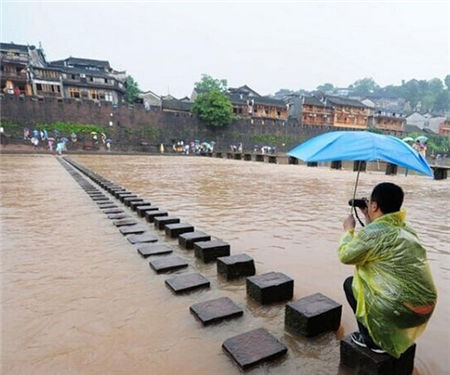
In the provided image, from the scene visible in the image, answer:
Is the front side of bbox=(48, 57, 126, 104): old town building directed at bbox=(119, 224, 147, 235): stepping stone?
yes

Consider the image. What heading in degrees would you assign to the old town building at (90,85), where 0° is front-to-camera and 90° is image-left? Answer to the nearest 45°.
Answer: approximately 0°

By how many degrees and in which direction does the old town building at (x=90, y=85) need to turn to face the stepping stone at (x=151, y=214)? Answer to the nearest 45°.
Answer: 0° — it already faces it

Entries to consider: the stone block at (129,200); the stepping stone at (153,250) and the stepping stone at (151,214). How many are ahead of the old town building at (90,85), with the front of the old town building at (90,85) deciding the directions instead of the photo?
3

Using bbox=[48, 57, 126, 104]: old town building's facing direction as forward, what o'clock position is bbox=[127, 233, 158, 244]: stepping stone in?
The stepping stone is roughly at 12 o'clock from the old town building.

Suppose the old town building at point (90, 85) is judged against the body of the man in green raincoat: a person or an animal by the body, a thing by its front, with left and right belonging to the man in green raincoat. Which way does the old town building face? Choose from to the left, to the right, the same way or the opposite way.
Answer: the opposite way

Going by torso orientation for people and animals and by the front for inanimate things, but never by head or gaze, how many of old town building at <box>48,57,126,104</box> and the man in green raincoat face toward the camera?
1

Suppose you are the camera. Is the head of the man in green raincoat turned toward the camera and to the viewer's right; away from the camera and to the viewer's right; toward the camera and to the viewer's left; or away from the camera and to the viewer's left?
away from the camera and to the viewer's left

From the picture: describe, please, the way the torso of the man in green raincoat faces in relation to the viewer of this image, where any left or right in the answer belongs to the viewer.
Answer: facing away from the viewer and to the left of the viewer
